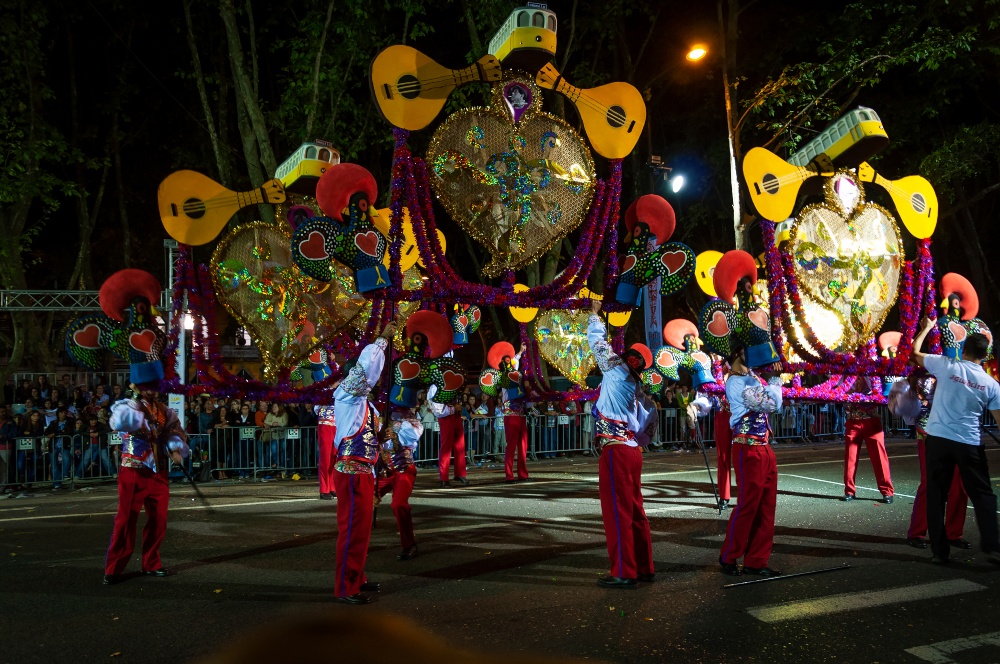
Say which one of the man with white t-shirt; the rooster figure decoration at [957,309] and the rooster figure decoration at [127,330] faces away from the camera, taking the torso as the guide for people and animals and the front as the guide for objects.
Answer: the man with white t-shirt

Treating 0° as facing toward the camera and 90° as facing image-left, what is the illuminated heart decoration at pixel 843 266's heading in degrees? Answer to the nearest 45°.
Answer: approximately 0°

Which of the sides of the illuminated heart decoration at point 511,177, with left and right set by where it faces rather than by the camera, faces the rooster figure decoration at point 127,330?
right

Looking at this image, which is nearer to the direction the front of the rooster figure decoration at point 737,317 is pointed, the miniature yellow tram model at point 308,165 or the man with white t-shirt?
the man with white t-shirt

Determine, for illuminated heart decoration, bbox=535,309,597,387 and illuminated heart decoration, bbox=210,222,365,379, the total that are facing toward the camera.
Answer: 2

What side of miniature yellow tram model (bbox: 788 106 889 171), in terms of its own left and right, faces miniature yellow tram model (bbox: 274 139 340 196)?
right
